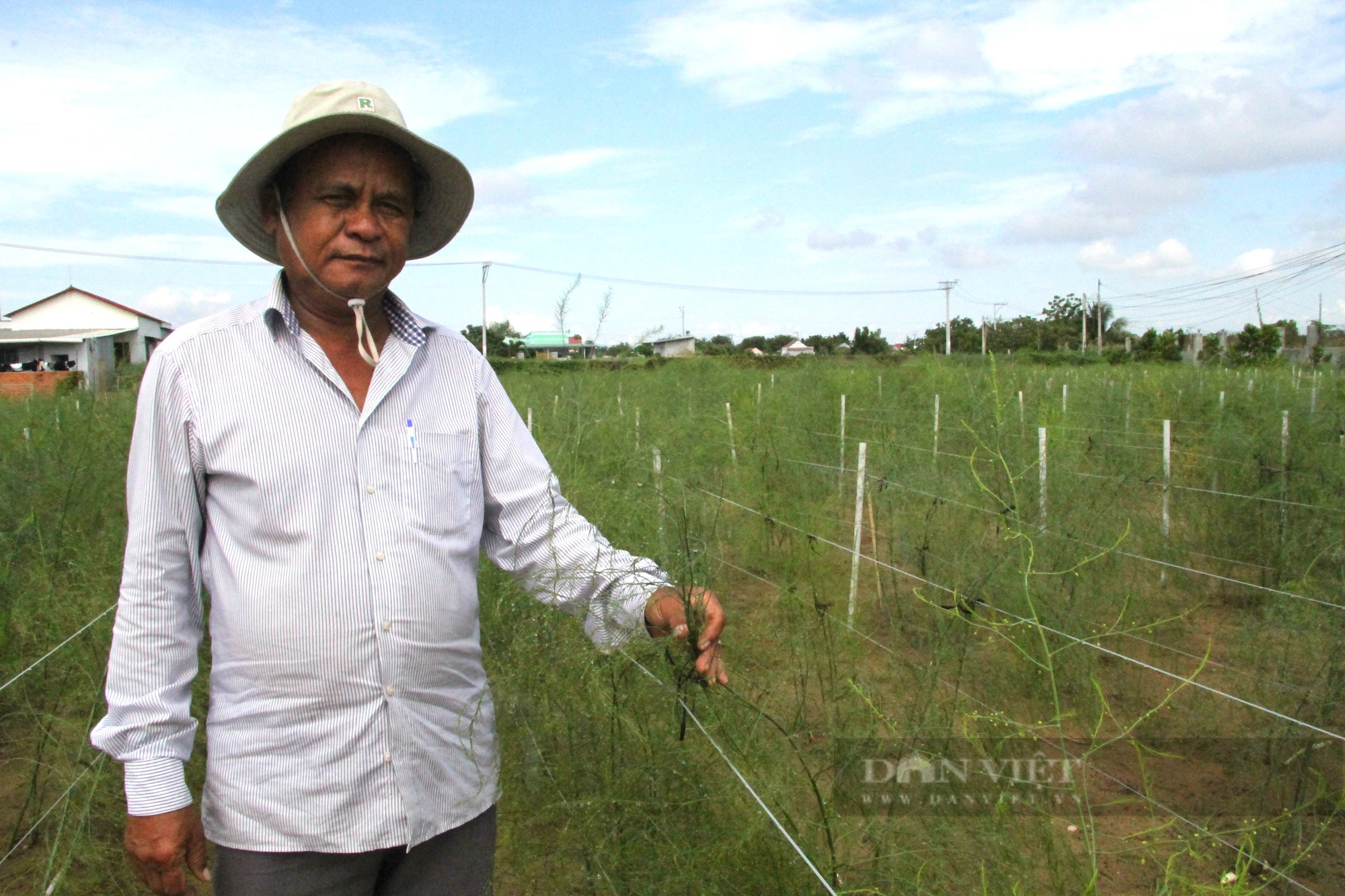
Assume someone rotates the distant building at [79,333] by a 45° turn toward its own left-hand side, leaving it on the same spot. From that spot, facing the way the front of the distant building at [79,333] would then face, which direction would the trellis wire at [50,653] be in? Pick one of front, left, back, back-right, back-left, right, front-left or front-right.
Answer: front-right

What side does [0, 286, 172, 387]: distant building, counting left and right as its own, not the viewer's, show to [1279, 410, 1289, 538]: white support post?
front

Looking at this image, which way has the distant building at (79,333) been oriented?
toward the camera

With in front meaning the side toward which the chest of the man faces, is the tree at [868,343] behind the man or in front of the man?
behind

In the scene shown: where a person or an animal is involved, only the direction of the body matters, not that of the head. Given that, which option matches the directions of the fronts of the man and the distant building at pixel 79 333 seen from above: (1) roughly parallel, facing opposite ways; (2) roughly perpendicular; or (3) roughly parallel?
roughly parallel

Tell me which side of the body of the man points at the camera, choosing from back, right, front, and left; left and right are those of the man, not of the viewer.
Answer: front

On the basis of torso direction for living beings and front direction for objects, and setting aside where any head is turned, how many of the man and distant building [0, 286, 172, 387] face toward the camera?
2

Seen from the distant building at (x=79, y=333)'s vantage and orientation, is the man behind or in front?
in front
